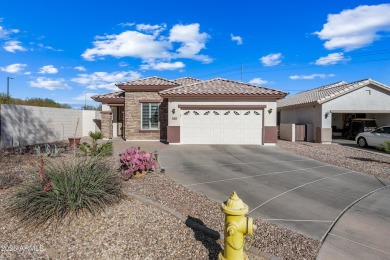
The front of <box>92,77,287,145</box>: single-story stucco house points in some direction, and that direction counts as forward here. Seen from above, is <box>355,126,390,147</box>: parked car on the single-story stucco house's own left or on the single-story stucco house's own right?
on the single-story stucco house's own left

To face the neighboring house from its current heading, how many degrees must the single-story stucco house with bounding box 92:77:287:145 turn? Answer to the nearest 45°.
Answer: approximately 90° to its left

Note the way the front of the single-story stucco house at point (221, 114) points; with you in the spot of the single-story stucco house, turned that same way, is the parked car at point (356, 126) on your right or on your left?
on your left

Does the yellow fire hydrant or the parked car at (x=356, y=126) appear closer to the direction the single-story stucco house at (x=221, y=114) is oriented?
the yellow fire hydrant

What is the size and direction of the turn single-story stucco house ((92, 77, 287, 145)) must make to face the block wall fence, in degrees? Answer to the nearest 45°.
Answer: approximately 90° to its right

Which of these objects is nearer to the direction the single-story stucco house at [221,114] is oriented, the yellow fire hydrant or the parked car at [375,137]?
the yellow fire hydrant

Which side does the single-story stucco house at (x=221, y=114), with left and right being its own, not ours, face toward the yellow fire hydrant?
front

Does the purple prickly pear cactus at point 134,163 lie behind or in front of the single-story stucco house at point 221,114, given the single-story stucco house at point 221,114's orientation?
in front

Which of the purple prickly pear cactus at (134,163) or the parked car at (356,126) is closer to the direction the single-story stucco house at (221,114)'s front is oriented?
the purple prickly pear cactus

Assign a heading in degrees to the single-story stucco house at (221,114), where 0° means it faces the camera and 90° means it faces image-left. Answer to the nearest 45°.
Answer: approximately 0°

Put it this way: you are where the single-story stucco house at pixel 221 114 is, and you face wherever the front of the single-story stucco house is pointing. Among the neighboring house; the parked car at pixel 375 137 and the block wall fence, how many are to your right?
1
